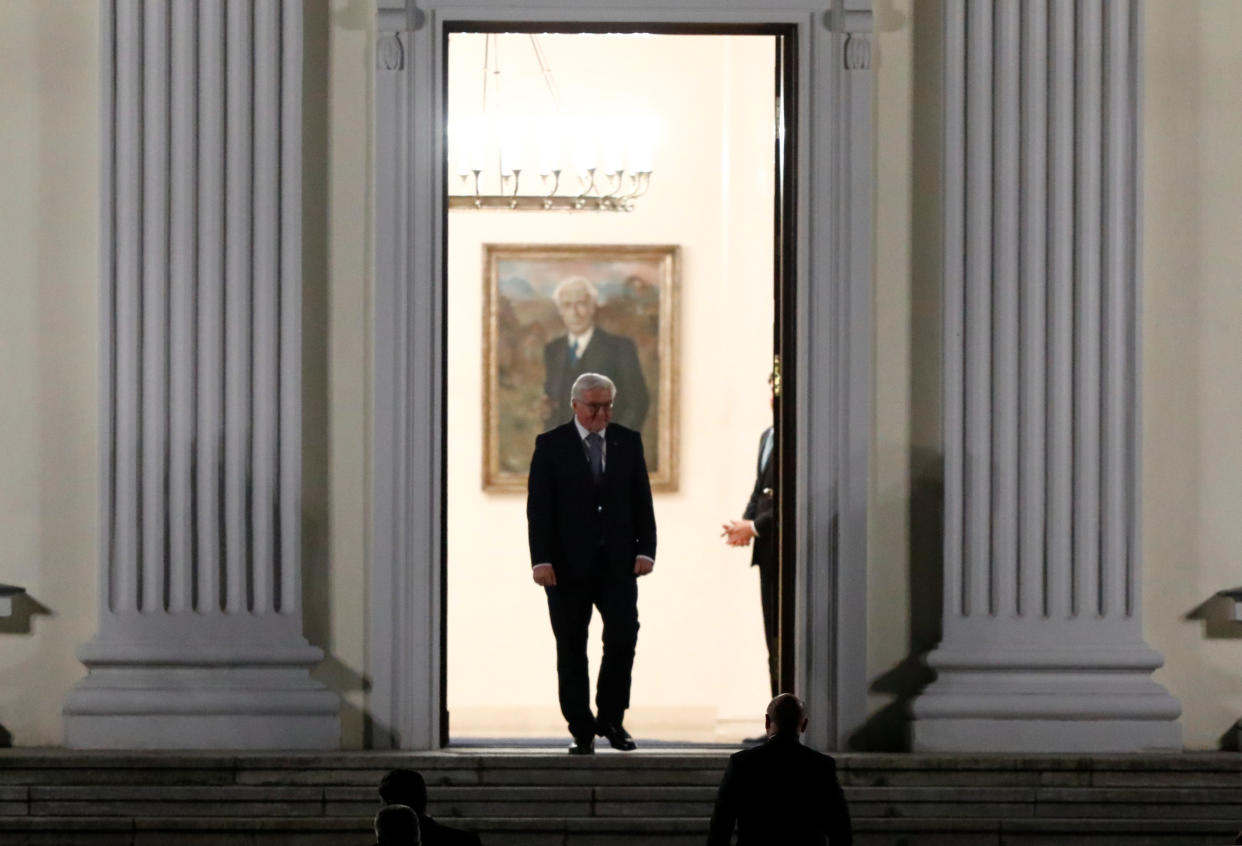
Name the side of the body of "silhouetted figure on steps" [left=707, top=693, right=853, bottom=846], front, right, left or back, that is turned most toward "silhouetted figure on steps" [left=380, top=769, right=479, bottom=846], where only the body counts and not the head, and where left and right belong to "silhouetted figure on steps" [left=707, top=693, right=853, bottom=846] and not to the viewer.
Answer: left

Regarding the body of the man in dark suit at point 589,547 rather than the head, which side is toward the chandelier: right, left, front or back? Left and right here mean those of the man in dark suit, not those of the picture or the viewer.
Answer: back

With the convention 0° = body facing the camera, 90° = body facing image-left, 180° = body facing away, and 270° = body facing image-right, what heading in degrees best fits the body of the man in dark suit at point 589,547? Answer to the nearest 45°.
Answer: approximately 0°

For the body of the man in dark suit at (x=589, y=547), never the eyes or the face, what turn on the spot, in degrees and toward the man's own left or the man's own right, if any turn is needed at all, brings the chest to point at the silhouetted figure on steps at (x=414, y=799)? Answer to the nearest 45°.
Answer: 0° — they already face them

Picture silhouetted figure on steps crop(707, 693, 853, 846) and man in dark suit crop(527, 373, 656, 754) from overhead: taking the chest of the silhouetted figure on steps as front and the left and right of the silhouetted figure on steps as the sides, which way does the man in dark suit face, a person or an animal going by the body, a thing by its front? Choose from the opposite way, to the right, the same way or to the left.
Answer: the opposite way

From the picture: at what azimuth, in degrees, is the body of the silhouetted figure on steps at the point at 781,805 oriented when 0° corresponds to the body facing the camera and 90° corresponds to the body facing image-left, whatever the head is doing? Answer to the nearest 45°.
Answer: approximately 180°

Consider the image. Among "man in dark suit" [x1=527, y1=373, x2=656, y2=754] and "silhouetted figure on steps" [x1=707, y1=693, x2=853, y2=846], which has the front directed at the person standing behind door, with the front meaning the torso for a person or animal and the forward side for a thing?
the silhouetted figure on steps

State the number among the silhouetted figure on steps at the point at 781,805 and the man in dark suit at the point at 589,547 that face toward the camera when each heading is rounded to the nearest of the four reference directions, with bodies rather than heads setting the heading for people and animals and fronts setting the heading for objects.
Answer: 1

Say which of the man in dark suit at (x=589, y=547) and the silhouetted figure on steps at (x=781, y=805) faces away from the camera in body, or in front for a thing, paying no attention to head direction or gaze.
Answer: the silhouetted figure on steps

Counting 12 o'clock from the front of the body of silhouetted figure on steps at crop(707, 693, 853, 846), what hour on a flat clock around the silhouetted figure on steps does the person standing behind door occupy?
The person standing behind door is roughly at 12 o'clock from the silhouetted figure on steps.

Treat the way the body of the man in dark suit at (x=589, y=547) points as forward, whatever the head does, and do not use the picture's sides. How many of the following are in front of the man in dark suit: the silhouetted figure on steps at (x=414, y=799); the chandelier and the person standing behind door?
1
